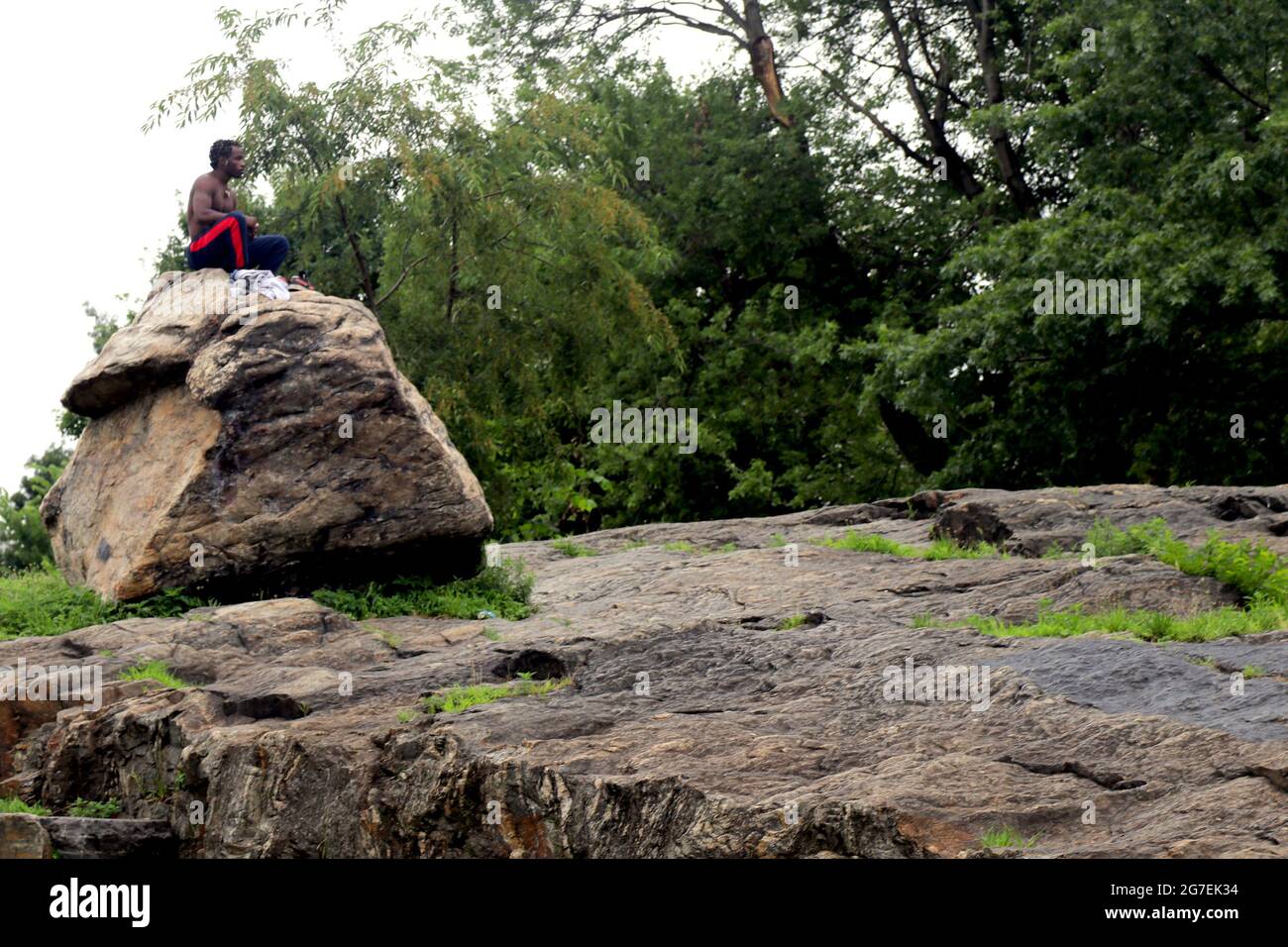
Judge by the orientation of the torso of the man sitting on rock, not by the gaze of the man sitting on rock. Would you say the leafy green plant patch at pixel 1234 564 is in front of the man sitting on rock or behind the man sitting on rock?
in front

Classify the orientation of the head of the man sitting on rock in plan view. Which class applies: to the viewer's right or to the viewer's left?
to the viewer's right

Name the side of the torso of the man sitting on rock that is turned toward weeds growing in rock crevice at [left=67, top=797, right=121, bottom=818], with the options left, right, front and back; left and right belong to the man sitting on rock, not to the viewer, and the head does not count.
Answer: right

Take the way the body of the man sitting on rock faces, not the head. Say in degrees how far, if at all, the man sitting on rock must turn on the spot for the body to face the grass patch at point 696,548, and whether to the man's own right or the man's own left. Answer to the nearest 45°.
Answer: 0° — they already face it

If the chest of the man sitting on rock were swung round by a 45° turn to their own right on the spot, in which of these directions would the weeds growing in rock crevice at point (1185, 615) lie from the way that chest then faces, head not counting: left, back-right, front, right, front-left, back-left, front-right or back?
front

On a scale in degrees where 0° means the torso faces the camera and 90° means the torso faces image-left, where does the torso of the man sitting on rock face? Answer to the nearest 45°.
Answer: approximately 270°
